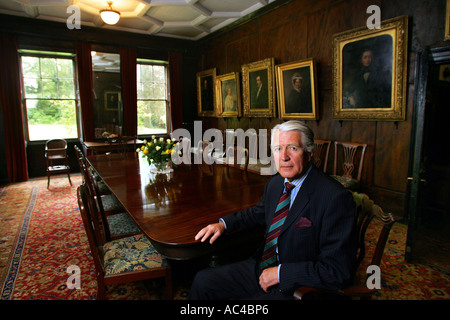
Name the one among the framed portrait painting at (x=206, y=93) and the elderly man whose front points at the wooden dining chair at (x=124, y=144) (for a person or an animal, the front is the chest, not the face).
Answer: the framed portrait painting

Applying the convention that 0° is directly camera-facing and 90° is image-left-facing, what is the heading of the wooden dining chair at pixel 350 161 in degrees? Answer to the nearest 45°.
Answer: approximately 45°

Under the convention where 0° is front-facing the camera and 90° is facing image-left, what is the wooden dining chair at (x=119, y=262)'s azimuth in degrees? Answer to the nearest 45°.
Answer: approximately 270°

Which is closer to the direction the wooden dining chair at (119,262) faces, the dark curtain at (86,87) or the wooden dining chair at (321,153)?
the wooden dining chair

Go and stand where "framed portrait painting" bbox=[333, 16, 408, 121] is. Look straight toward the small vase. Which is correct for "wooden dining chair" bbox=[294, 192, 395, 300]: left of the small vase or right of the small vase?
left

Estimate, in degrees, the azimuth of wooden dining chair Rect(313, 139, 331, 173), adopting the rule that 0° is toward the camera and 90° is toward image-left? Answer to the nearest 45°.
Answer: approximately 45°

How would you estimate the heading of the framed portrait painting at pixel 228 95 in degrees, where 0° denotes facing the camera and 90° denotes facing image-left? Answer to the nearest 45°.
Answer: approximately 45°

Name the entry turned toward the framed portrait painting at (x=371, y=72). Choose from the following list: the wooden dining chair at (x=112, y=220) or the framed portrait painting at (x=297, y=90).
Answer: the wooden dining chair

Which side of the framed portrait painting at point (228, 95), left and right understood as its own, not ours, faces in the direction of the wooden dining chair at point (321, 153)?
left
